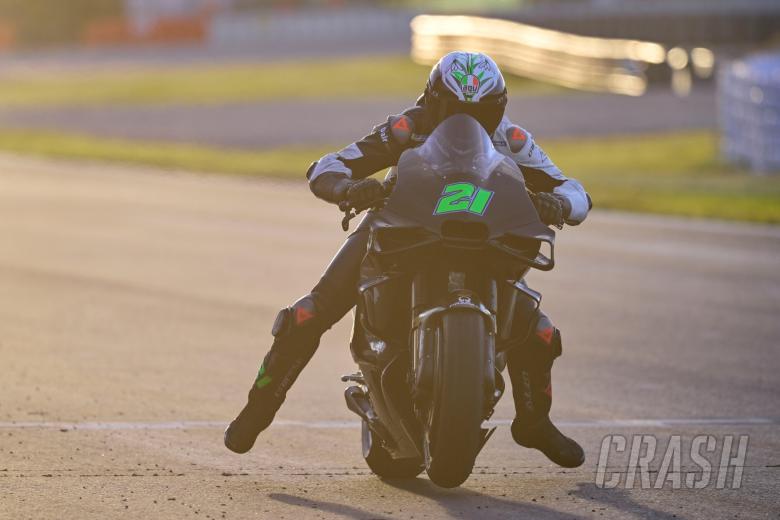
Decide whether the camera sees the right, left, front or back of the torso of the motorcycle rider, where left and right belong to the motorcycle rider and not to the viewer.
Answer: front

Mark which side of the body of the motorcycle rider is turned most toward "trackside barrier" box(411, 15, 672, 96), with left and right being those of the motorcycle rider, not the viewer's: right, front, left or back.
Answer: back

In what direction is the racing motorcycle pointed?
toward the camera

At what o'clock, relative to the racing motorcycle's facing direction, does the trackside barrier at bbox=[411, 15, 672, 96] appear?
The trackside barrier is roughly at 6 o'clock from the racing motorcycle.

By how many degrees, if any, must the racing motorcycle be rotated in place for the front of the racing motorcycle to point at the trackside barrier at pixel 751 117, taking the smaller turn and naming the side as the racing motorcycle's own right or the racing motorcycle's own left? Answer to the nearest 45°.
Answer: approximately 180°

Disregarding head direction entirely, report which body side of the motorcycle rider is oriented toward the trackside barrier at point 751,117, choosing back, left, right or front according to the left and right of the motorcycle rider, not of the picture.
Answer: back
